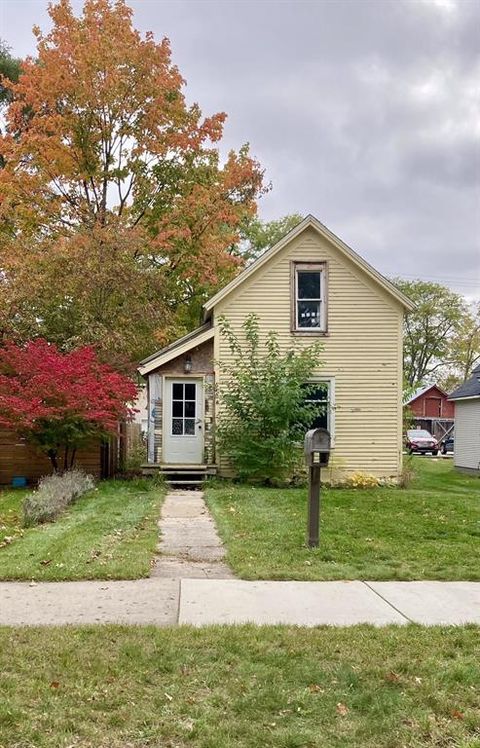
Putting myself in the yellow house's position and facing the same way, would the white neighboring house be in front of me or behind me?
behind

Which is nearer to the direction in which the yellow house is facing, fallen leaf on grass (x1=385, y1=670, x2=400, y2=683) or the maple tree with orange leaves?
the fallen leaf on grass

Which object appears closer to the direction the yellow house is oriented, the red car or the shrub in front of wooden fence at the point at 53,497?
the shrub in front of wooden fence

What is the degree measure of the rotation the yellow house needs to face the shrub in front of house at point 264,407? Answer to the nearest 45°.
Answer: approximately 45° to its right

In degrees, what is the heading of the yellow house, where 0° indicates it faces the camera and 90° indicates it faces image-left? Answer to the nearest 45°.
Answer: approximately 0°

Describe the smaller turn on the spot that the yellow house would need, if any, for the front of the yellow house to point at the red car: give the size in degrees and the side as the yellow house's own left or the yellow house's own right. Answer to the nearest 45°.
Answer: approximately 180°

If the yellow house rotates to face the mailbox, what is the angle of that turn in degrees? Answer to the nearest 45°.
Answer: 0° — it already faces it

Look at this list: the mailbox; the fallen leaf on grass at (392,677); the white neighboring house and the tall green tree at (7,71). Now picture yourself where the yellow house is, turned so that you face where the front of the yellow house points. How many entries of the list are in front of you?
2

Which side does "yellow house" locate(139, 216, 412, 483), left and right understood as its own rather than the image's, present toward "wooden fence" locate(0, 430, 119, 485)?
right

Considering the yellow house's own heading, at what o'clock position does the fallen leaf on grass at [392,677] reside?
The fallen leaf on grass is roughly at 12 o'clock from the yellow house.

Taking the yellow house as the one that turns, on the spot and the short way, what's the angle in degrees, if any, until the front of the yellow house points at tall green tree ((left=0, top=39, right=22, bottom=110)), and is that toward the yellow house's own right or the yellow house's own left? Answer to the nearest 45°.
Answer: approximately 135° to the yellow house's own right

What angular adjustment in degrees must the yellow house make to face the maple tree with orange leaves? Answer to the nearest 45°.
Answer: approximately 135° to its right

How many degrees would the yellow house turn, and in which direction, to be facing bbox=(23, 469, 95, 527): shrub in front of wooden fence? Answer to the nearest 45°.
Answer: approximately 45° to its right

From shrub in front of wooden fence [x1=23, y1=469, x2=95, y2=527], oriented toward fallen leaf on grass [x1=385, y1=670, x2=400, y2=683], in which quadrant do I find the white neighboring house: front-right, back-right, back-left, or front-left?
back-left

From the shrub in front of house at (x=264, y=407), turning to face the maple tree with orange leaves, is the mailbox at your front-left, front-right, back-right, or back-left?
back-left
